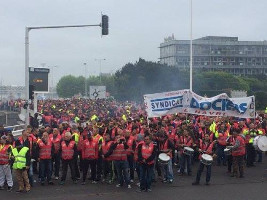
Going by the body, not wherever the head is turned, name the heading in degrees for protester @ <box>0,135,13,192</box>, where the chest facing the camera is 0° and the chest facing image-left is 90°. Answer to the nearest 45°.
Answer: approximately 0°

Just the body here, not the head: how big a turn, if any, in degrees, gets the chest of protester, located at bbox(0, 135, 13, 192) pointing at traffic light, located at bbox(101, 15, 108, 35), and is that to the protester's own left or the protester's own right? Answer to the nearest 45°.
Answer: approximately 135° to the protester's own left
